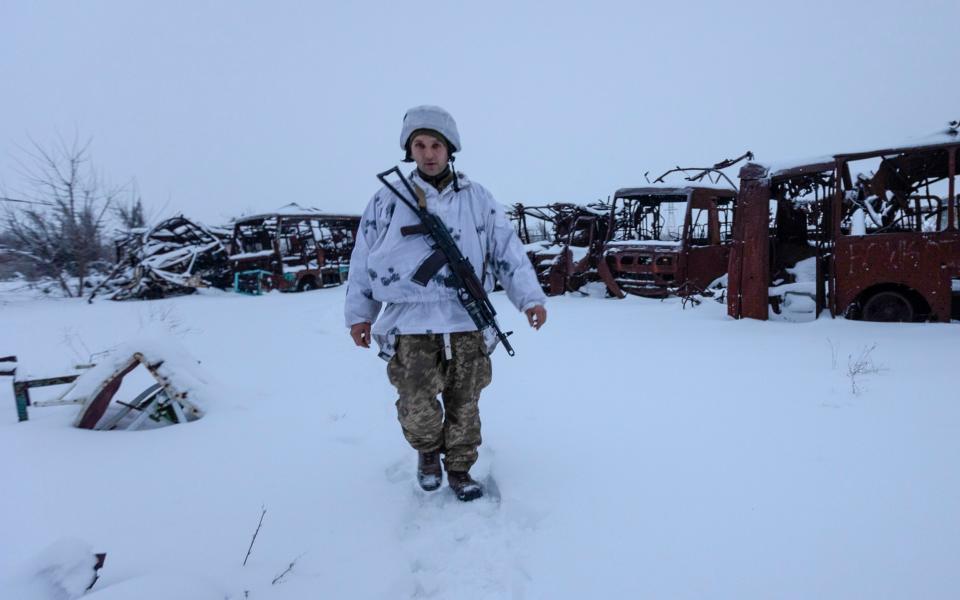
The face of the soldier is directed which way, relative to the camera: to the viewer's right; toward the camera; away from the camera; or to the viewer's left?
toward the camera

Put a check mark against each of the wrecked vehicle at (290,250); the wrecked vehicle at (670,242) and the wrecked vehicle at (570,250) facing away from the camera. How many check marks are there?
0

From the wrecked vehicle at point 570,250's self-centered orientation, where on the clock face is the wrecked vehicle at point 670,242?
the wrecked vehicle at point 670,242 is roughly at 9 o'clock from the wrecked vehicle at point 570,250.

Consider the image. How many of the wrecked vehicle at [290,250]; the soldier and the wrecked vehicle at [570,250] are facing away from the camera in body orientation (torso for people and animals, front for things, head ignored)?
0

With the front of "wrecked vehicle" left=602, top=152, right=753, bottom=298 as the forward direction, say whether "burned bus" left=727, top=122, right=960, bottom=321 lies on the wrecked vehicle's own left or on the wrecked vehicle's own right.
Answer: on the wrecked vehicle's own left

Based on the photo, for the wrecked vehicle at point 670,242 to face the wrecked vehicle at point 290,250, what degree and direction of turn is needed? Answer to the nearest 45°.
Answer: approximately 45° to its right

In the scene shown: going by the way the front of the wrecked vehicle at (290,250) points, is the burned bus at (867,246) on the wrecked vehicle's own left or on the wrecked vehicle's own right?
on the wrecked vehicle's own left

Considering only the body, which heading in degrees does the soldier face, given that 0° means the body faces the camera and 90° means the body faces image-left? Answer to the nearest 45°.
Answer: approximately 0°

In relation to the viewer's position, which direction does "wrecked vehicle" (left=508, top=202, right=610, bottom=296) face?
facing the viewer and to the left of the viewer

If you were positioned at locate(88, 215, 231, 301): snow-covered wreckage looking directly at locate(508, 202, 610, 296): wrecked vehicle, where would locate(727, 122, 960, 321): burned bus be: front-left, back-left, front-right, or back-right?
front-right

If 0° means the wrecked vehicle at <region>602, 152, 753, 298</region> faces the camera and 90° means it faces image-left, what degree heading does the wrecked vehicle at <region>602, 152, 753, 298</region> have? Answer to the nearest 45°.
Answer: approximately 45°

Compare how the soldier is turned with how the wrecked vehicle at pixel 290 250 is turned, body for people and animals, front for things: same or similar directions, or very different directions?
same or similar directions
